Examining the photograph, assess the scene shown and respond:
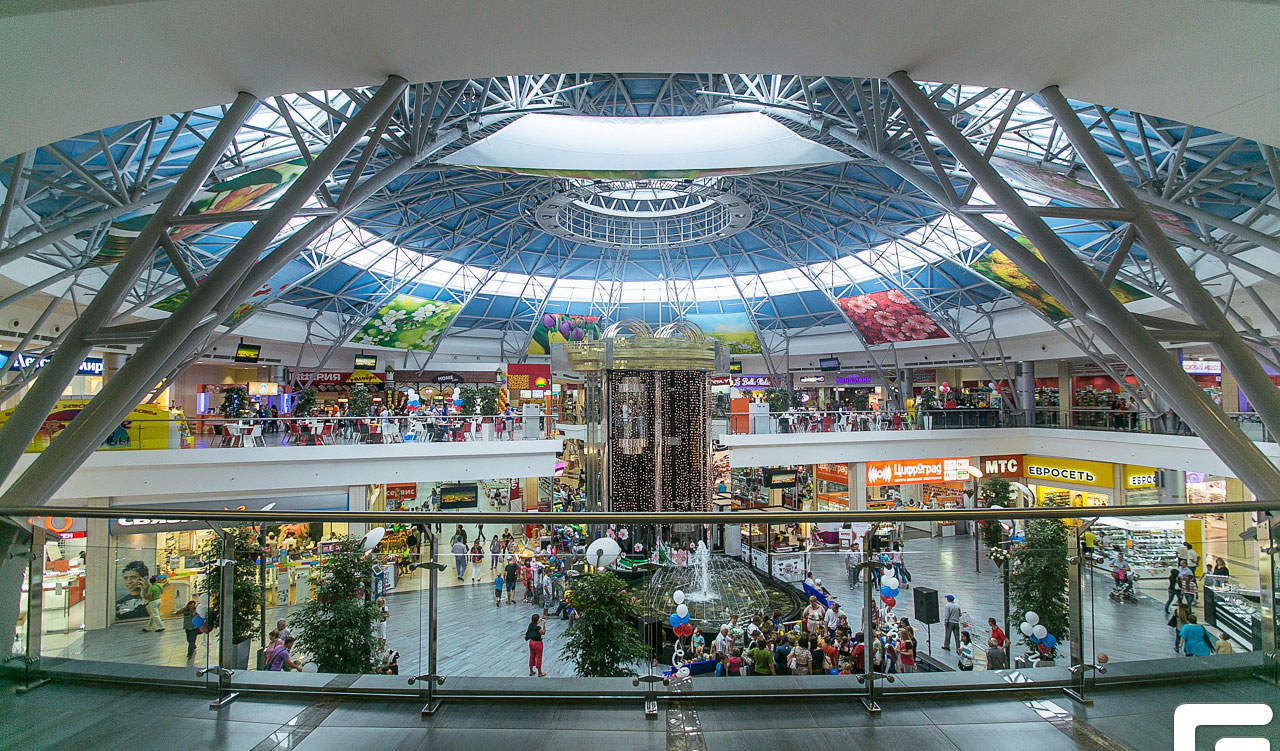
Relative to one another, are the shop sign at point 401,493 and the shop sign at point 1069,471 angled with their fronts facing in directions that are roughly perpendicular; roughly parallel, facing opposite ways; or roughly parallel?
roughly perpendicular

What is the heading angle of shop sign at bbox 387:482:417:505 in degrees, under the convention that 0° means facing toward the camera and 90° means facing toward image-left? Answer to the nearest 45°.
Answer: approximately 0°

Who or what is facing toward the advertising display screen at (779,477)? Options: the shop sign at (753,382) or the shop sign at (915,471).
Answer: the shop sign at (753,382)

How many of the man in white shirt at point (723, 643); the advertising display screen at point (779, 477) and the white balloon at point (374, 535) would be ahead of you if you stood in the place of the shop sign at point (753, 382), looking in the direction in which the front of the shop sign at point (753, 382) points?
3

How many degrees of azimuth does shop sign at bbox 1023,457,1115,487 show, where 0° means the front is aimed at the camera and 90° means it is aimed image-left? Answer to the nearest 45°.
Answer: approximately 45°

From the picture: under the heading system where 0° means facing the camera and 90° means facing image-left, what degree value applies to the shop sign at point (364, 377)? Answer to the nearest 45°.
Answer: approximately 0°
